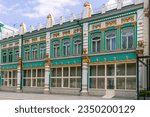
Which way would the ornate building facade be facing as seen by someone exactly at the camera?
facing the viewer and to the left of the viewer
